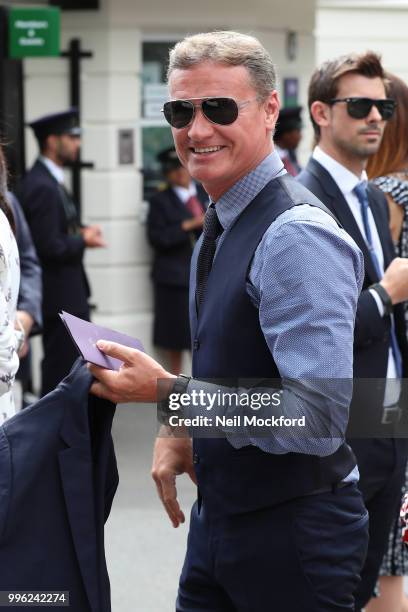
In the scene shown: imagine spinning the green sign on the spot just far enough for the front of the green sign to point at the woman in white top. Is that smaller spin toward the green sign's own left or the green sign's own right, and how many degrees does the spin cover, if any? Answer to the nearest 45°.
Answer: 0° — it already faces them

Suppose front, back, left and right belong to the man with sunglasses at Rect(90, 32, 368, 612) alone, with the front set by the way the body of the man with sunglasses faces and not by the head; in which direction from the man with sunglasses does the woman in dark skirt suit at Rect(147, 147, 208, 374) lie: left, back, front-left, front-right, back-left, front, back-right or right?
back-right

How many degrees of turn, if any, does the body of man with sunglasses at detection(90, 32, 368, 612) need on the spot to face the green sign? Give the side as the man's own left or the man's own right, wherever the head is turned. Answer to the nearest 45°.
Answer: approximately 135° to the man's own right

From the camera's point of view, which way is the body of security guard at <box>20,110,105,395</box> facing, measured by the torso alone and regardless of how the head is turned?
to the viewer's right

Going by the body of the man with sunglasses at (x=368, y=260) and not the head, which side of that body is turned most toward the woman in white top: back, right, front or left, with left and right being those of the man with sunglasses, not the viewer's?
right

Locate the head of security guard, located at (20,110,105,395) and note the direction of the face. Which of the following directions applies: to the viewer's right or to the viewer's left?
to the viewer's right

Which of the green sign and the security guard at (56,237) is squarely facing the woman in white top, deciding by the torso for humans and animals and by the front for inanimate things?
the green sign

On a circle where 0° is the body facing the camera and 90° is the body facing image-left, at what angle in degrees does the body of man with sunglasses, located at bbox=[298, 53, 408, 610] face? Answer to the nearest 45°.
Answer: approximately 315°

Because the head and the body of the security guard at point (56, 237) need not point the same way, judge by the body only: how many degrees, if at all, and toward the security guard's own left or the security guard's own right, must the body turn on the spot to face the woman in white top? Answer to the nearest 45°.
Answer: approximately 90° to the security guard's own right

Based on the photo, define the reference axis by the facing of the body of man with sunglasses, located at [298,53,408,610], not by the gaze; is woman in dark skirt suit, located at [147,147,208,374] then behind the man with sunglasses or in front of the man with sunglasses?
behind
